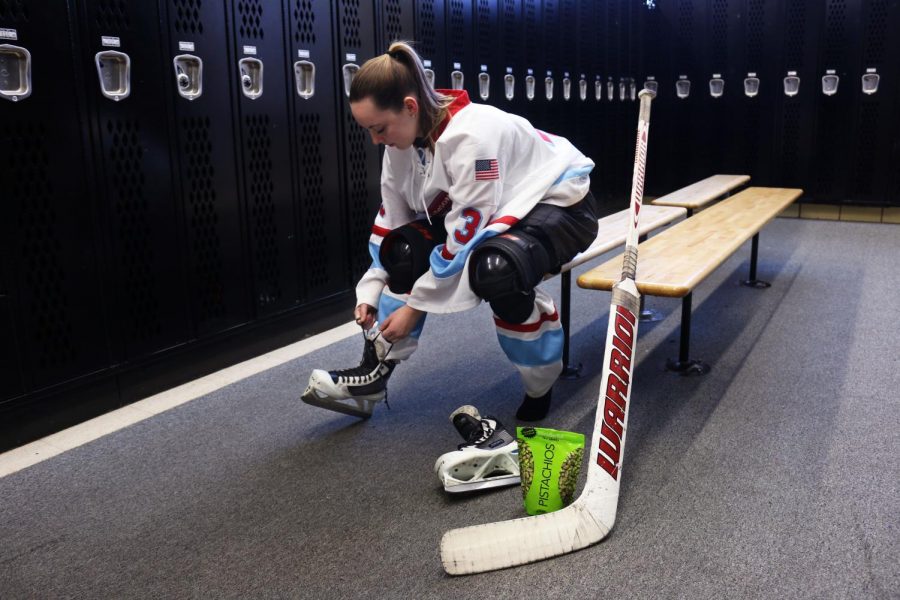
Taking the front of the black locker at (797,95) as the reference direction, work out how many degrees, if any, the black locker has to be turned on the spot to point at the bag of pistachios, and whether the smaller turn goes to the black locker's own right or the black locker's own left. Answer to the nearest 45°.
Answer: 0° — it already faces it

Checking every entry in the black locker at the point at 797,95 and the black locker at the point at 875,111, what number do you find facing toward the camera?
2

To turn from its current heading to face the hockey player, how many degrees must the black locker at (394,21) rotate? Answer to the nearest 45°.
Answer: approximately 45° to its right

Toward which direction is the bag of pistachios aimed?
toward the camera

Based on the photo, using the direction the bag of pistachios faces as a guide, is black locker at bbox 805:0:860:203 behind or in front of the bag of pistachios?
behind

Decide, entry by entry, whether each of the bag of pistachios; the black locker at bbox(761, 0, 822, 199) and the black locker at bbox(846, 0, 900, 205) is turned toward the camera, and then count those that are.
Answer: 3

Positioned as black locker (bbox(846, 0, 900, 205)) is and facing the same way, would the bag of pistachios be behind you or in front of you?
in front

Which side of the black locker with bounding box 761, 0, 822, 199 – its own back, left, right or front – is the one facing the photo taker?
front

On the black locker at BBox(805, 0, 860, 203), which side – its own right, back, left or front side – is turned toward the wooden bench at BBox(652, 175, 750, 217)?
front

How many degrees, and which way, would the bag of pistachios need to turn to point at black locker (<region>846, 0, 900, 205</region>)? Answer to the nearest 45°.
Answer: approximately 135° to its left

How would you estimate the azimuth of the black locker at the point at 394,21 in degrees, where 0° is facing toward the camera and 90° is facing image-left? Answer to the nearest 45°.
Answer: approximately 315°

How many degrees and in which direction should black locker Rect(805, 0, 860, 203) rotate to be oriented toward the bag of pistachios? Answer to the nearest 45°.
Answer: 0° — it already faces it

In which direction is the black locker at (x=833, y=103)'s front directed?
toward the camera

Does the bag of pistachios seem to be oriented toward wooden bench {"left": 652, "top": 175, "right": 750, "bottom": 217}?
no

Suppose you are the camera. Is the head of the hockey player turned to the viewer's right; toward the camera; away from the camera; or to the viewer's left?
to the viewer's left
